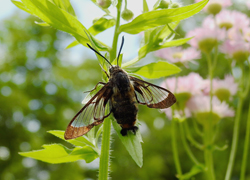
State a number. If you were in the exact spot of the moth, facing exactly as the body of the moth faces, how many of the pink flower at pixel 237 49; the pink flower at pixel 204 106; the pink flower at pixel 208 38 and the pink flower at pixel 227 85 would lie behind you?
0

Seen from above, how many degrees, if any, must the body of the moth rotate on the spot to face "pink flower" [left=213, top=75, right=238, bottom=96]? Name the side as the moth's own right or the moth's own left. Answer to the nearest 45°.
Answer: approximately 45° to the moth's own right

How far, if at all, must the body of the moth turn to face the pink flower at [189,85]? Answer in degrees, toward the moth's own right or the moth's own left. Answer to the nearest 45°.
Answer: approximately 45° to the moth's own right

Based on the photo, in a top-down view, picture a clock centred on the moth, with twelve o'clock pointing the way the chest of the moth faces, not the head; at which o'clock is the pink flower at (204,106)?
The pink flower is roughly at 1 o'clock from the moth.

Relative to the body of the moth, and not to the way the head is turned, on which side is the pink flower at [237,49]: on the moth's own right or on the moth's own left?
on the moth's own right

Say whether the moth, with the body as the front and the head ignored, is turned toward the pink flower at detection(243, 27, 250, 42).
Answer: no

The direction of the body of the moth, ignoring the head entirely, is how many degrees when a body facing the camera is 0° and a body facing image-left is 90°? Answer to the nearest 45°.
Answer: approximately 180°

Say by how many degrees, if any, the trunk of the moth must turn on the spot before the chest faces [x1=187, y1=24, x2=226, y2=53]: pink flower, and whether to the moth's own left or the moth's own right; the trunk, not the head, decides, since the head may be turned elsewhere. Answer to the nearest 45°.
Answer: approximately 45° to the moth's own right

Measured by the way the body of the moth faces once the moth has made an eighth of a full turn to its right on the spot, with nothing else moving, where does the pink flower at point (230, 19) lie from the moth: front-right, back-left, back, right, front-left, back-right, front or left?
front
